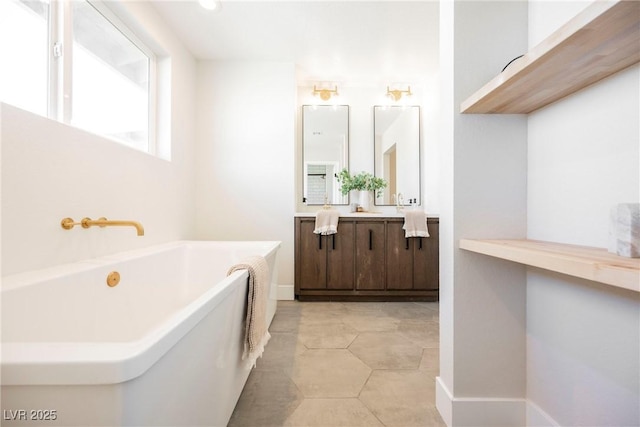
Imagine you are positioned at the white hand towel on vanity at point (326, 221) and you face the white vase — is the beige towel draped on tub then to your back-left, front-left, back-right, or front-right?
back-right

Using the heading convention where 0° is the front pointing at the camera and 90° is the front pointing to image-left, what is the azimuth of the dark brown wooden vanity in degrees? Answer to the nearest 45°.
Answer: approximately 0°

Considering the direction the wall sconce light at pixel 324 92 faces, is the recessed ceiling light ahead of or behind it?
ahead

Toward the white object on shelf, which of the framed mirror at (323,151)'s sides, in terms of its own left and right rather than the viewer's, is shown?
front

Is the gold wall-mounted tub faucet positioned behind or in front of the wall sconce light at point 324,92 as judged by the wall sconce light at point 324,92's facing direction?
in front

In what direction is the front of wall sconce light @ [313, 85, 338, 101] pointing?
toward the camera

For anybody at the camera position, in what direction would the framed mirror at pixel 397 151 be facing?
facing the viewer

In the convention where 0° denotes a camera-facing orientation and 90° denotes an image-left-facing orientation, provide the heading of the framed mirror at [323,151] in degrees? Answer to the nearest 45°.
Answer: approximately 0°

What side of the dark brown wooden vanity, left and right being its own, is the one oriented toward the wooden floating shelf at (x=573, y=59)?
front
